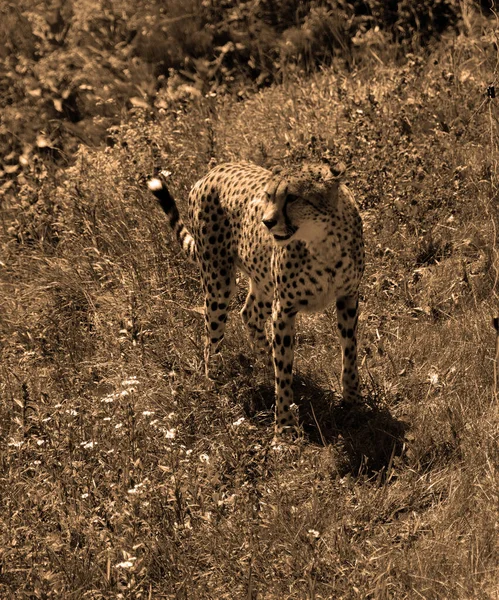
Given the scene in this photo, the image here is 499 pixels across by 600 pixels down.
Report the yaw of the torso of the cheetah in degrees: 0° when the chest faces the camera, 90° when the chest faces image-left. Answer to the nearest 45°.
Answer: approximately 315°

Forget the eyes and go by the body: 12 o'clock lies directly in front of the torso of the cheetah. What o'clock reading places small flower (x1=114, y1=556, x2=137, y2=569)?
The small flower is roughly at 2 o'clock from the cheetah.
